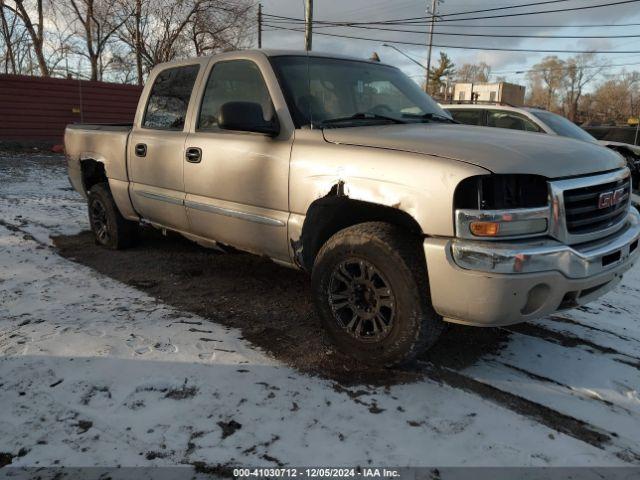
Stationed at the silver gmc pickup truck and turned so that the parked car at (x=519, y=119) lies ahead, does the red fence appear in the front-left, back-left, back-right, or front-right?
front-left

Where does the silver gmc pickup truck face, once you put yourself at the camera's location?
facing the viewer and to the right of the viewer

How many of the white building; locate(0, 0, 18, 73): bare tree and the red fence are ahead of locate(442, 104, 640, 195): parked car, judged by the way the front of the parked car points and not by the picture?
0

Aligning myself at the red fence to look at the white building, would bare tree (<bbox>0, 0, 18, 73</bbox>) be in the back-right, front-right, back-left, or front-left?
front-left

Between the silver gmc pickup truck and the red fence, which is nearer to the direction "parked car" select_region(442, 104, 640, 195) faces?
the silver gmc pickup truck

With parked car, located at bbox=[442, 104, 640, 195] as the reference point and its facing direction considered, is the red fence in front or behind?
behind

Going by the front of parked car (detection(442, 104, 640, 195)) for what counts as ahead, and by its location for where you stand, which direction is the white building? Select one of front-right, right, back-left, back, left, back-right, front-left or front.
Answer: back-left

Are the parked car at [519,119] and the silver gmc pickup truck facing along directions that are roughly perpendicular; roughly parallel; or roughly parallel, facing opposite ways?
roughly parallel

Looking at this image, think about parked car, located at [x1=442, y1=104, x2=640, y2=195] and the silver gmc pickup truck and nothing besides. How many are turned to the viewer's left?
0

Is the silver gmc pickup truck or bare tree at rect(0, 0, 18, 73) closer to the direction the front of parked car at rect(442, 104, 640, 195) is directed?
the silver gmc pickup truck
